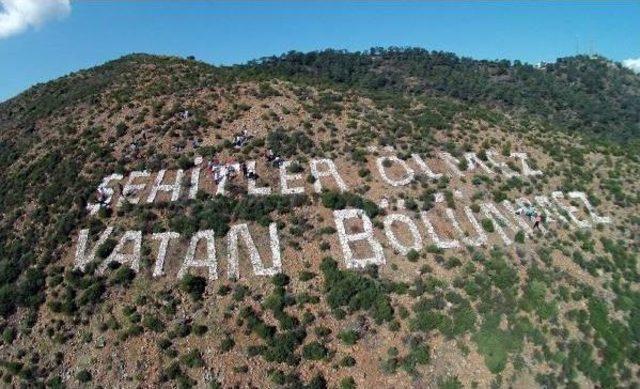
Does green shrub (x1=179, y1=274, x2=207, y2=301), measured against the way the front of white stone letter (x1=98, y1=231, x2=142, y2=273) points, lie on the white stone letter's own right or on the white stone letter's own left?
on the white stone letter's own left

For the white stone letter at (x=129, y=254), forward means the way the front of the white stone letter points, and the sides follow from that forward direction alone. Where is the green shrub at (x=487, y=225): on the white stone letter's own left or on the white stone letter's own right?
on the white stone letter's own left

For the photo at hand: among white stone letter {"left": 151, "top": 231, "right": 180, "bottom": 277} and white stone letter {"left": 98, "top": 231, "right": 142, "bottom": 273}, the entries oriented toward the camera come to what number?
2

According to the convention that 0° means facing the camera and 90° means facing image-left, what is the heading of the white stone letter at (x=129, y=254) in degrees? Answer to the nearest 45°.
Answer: approximately 0°

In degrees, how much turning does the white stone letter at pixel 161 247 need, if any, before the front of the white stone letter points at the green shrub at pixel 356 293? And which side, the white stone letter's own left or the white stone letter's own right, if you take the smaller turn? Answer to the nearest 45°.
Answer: approximately 45° to the white stone letter's own left

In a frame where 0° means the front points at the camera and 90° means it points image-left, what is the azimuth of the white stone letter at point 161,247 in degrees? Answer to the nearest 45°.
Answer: approximately 0°
